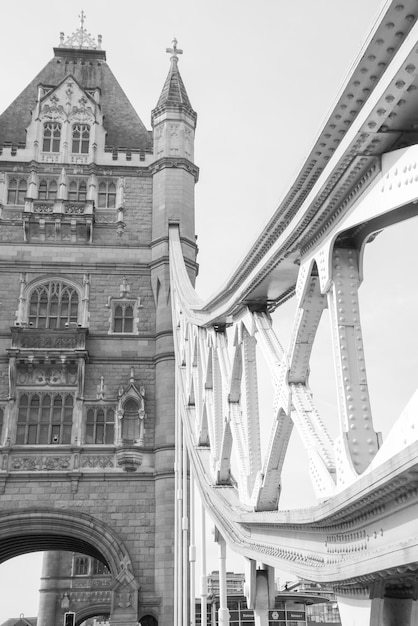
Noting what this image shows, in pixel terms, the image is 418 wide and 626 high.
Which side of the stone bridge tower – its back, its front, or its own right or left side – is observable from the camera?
front
